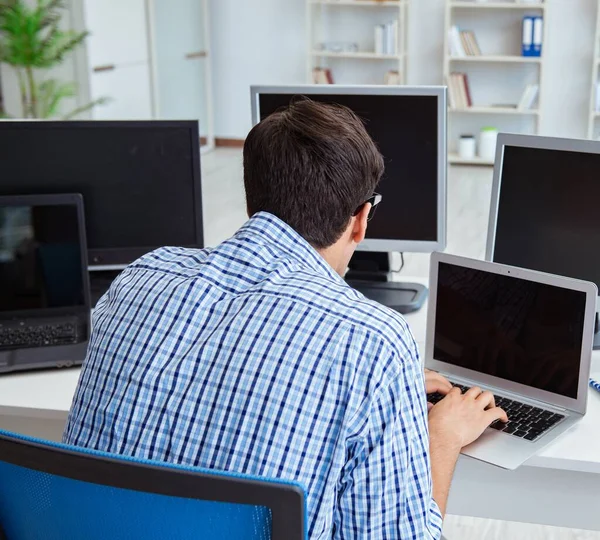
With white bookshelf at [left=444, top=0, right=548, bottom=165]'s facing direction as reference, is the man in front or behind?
in front

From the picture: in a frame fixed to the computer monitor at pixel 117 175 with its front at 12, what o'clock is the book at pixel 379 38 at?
The book is roughly at 7 o'clock from the computer monitor.

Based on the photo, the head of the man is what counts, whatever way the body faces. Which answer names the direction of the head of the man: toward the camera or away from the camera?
away from the camera

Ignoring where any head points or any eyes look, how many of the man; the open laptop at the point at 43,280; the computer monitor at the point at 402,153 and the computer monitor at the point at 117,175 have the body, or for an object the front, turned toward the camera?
3

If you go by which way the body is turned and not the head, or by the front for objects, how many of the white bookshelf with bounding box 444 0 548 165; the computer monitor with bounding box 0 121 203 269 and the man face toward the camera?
2

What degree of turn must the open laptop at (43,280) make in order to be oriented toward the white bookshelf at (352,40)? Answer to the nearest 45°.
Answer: approximately 135° to its left

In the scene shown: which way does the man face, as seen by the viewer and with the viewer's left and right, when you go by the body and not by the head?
facing away from the viewer and to the right of the viewer

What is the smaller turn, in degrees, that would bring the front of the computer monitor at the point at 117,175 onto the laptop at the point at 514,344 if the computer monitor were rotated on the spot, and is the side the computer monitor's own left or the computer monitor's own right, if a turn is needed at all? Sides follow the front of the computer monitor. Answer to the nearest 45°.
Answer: approximately 45° to the computer monitor's own left

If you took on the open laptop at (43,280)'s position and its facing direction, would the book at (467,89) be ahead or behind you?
behind

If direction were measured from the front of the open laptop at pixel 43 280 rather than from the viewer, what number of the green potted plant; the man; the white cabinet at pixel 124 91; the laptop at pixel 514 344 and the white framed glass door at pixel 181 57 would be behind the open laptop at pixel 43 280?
3
